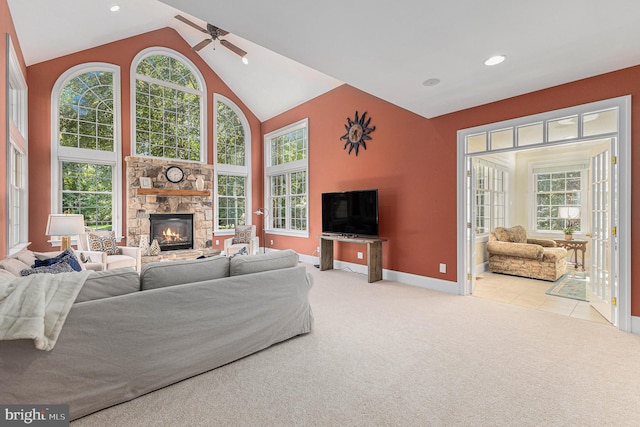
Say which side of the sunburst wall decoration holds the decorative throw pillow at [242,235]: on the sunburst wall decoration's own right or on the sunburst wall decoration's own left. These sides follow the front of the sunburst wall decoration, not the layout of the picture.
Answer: on the sunburst wall decoration's own right

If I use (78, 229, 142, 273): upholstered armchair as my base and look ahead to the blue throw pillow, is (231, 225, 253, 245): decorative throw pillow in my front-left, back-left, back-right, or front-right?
back-left

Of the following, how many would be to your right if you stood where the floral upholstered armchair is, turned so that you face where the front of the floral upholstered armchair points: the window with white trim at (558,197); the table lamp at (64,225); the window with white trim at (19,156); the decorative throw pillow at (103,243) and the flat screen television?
4

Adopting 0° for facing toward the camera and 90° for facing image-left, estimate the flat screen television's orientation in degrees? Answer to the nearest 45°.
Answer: approximately 45°

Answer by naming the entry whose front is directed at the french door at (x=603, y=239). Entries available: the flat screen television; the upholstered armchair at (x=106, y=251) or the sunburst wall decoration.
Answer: the upholstered armchair

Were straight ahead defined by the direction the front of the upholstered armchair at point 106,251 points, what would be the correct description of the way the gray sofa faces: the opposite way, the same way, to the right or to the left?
the opposite way

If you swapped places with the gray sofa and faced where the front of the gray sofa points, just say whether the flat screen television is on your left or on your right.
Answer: on your right

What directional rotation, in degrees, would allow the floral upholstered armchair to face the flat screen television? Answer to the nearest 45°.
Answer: approximately 90° to its right

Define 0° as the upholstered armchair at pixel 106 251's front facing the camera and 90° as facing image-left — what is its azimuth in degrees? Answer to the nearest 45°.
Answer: approximately 315°
